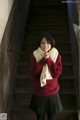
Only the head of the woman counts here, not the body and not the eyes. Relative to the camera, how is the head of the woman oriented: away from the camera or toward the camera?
toward the camera

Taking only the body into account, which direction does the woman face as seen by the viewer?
toward the camera

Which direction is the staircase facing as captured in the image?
toward the camera
